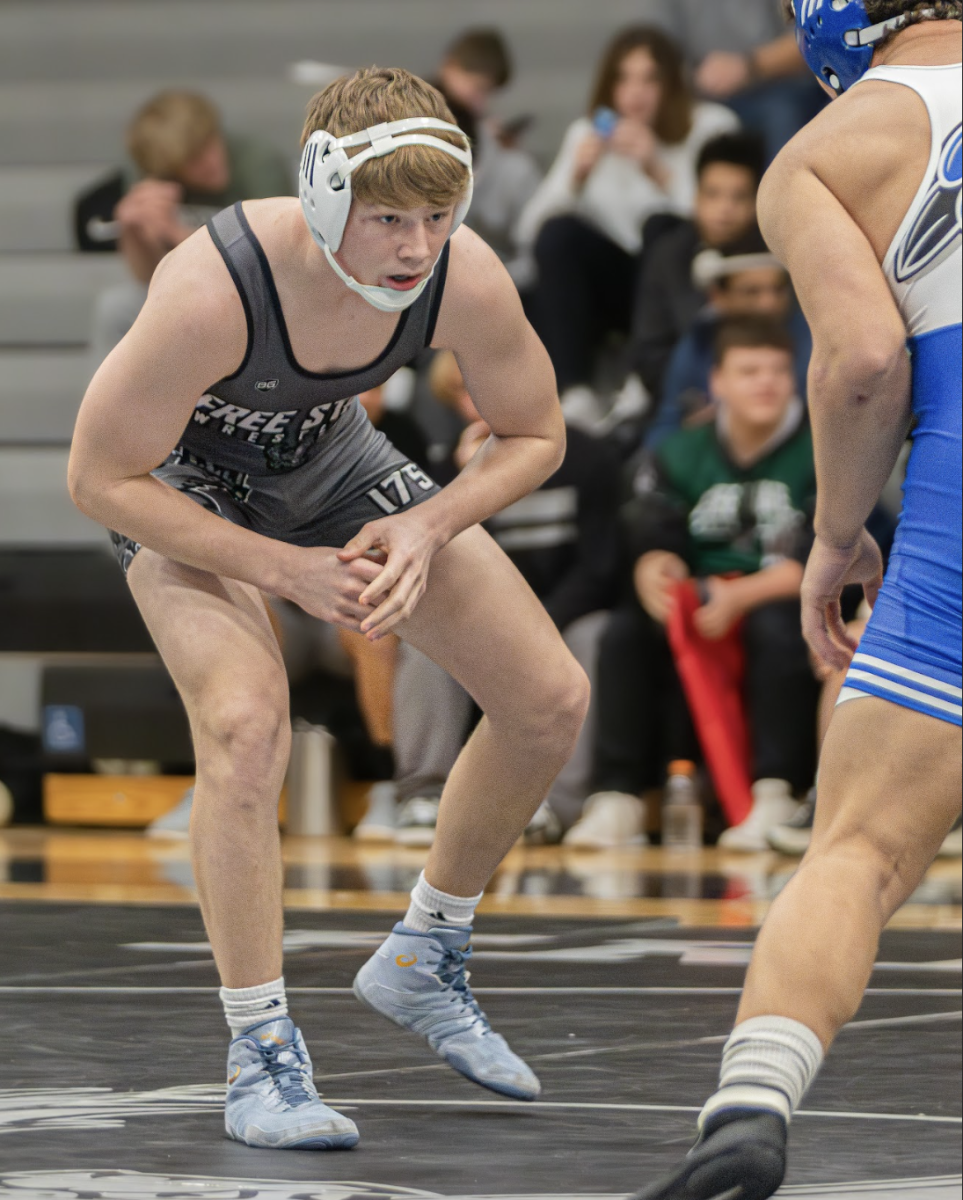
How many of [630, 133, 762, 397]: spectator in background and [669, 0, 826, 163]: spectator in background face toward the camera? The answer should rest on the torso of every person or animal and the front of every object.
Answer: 2

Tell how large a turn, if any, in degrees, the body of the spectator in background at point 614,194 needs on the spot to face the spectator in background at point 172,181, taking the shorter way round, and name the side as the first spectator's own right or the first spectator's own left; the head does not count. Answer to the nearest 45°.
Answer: approximately 90° to the first spectator's own right

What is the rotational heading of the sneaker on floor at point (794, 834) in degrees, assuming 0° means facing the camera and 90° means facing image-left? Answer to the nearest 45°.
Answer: approximately 45°
